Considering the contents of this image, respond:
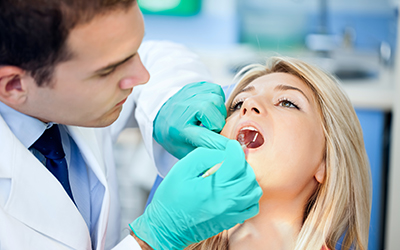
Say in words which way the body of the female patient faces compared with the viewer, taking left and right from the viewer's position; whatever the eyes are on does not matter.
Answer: facing the viewer and to the left of the viewer

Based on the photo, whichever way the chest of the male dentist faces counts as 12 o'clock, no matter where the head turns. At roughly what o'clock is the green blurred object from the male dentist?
The green blurred object is roughly at 8 o'clock from the male dentist.

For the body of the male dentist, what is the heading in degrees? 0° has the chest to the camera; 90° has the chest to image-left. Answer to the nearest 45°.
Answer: approximately 315°

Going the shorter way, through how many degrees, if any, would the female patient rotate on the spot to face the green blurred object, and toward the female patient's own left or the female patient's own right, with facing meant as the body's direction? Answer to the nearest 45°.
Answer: approximately 135° to the female patient's own right

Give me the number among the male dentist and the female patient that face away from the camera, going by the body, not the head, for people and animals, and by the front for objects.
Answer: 0
